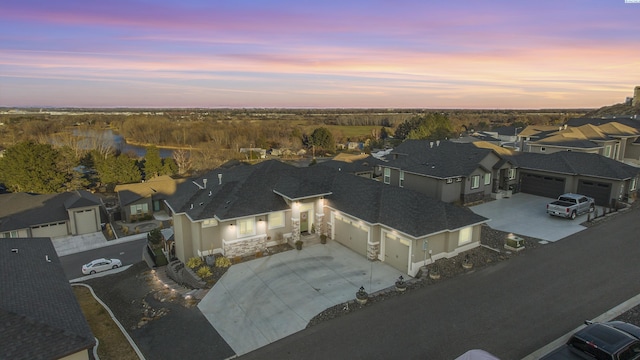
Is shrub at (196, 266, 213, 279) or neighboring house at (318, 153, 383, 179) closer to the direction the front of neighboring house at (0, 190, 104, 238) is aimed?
the shrub

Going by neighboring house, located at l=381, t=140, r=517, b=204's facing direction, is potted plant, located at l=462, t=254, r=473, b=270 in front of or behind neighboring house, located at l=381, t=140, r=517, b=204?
in front

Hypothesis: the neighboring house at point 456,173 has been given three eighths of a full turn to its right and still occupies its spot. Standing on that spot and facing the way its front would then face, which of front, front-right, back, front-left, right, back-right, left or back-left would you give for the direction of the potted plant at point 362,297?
left

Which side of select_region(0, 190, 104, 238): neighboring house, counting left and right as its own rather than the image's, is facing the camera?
front

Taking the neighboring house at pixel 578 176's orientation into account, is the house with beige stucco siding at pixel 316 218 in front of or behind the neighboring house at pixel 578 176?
in front

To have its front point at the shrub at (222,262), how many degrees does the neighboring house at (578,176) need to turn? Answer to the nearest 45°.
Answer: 0° — it already faces it

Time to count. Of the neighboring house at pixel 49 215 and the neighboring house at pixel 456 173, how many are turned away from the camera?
0

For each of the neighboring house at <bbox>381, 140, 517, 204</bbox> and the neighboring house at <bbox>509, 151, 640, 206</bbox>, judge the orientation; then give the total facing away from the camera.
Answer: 0

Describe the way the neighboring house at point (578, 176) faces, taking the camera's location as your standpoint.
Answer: facing the viewer and to the left of the viewer

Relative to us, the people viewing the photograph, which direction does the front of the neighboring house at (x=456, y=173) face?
facing the viewer and to the right of the viewer

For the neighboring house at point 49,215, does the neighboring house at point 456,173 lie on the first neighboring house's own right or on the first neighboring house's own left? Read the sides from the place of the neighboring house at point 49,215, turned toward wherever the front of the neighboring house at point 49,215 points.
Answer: on the first neighboring house's own left

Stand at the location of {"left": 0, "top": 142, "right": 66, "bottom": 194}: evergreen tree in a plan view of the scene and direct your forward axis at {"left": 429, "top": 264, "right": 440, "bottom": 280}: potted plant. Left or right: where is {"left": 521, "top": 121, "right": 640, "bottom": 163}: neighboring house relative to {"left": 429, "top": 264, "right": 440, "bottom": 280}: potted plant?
left

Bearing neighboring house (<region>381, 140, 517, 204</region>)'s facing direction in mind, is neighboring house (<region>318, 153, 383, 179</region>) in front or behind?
behind

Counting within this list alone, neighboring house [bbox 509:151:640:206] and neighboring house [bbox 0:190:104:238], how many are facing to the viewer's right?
0

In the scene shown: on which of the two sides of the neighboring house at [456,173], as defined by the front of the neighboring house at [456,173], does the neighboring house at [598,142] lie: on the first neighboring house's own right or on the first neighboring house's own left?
on the first neighboring house's own left

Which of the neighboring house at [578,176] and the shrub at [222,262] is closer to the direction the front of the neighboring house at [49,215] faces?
the shrub
